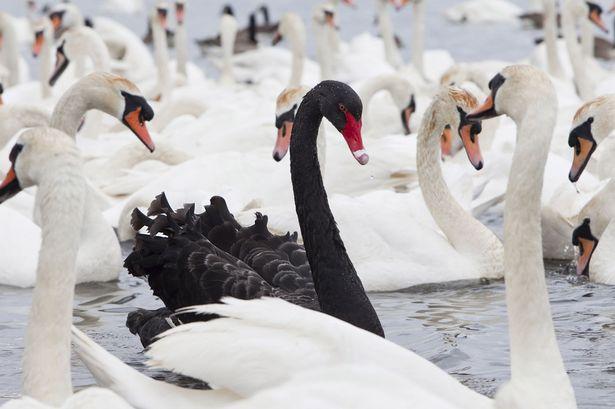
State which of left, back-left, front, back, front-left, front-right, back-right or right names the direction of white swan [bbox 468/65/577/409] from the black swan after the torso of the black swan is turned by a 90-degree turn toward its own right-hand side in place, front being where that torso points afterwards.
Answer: front-left

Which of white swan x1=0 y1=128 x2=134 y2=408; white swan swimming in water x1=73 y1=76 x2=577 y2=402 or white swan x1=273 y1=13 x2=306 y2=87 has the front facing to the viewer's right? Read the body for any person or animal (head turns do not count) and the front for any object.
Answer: the white swan swimming in water

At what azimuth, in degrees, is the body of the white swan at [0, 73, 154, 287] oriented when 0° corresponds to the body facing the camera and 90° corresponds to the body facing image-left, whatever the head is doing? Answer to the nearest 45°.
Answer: approximately 270°

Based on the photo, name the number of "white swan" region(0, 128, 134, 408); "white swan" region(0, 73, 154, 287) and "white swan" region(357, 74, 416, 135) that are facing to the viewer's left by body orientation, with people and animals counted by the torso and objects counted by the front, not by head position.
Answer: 1

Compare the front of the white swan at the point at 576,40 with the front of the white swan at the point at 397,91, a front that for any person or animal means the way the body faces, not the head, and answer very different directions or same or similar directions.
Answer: same or similar directions

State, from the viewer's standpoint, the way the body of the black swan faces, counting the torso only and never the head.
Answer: to the viewer's right

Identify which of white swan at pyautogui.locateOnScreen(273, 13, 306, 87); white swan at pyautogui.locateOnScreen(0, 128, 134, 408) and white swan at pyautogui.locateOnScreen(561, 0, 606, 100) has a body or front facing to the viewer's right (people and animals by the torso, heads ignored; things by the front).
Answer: white swan at pyautogui.locateOnScreen(561, 0, 606, 100)

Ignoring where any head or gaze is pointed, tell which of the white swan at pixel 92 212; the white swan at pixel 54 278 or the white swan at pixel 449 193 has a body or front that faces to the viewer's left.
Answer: the white swan at pixel 54 278

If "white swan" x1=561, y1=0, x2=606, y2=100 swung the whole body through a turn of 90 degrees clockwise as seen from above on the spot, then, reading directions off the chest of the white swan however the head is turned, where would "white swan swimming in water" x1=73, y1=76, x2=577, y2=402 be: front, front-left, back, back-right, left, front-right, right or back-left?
front

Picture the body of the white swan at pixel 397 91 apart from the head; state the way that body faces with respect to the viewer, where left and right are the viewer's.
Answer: facing to the right of the viewer

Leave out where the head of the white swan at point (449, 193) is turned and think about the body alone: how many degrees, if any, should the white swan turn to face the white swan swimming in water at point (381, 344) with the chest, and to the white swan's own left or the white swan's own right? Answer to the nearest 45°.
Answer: approximately 90° to the white swan's own right
